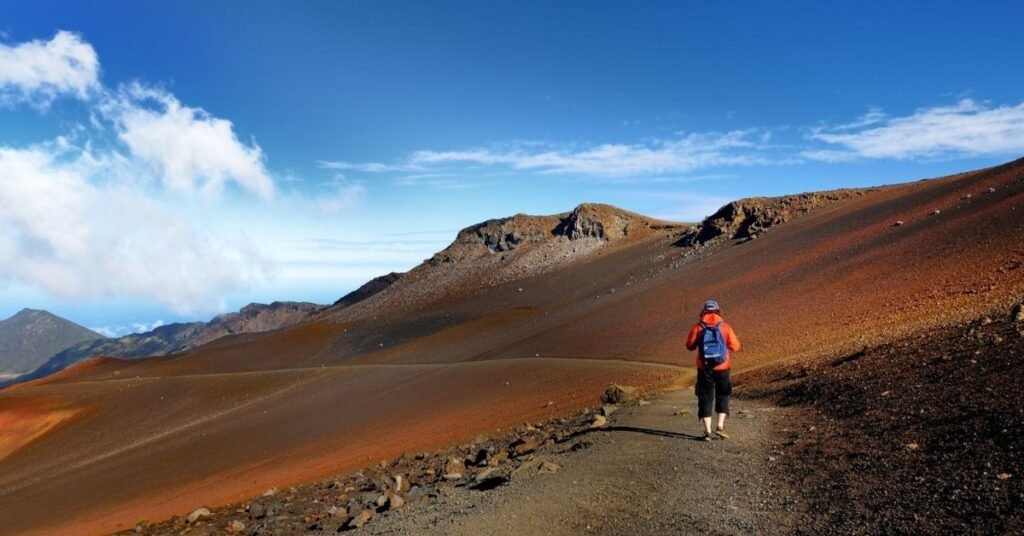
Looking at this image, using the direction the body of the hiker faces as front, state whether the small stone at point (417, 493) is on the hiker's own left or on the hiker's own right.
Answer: on the hiker's own left

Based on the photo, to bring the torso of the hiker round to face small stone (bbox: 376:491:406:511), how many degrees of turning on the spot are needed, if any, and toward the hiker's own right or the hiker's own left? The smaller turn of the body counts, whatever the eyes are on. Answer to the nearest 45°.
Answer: approximately 90° to the hiker's own left

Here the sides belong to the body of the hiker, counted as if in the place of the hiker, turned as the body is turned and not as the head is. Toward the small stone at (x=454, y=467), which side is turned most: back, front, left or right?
left

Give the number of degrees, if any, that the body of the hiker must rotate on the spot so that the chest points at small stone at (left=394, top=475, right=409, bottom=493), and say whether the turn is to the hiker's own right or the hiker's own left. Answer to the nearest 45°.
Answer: approximately 90° to the hiker's own left

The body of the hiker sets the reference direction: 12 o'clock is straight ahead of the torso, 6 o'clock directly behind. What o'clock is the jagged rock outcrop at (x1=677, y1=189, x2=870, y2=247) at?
The jagged rock outcrop is roughly at 12 o'clock from the hiker.

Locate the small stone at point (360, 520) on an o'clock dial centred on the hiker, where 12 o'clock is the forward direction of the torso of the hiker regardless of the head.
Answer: The small stone is roughly at 8 o'clock from the hiker.

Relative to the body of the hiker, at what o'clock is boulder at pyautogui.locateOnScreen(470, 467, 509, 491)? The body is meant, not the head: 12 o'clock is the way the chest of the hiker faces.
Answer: The boulder is roughly at 8 o'clock from the hiker.

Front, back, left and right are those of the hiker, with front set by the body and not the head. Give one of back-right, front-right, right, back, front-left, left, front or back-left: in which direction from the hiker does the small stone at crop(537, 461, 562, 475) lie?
back-left

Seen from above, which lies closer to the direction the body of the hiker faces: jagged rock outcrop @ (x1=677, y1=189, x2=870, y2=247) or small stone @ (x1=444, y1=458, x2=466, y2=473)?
the jagged rock outcrop

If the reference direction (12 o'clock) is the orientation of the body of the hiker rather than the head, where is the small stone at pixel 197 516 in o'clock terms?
The small stone is roughly at 9 o'clock from the hiker.

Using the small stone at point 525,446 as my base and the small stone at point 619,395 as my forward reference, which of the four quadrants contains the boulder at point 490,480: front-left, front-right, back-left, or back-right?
back-right

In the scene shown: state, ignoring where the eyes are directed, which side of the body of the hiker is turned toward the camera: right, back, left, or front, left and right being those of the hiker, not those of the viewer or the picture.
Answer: back
